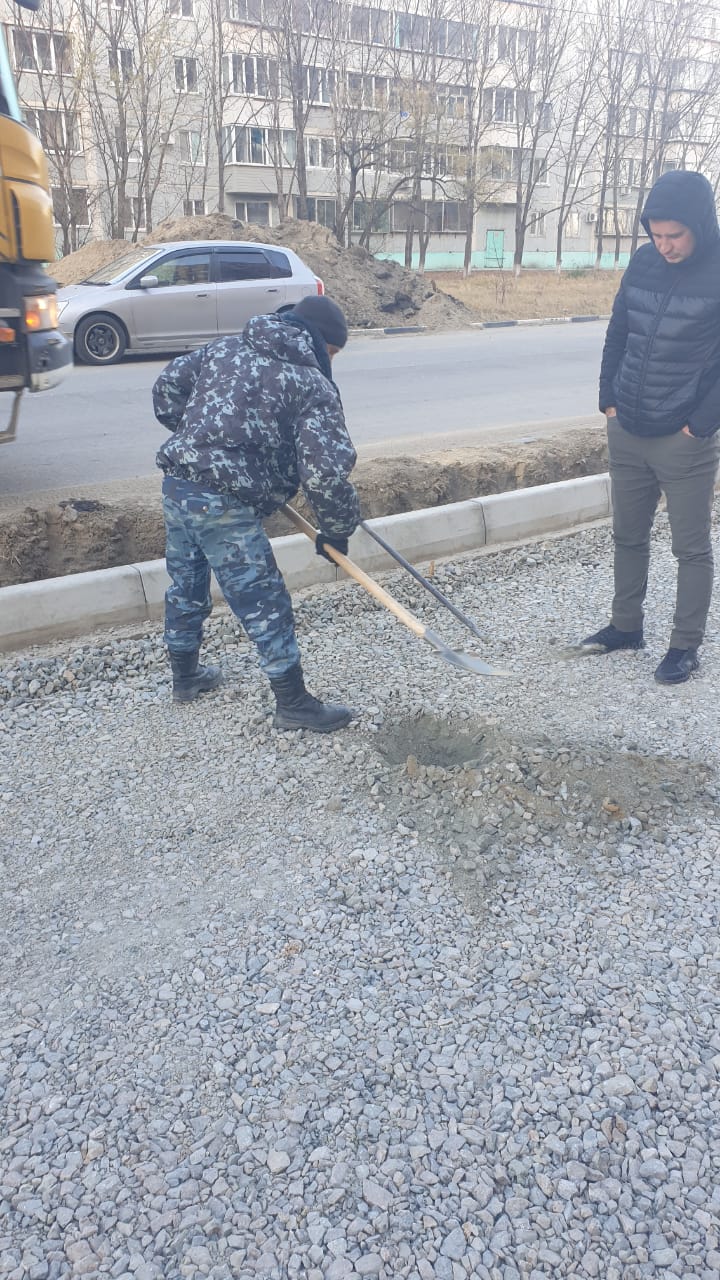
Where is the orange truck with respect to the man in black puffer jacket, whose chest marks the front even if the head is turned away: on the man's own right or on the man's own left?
on the man's own right

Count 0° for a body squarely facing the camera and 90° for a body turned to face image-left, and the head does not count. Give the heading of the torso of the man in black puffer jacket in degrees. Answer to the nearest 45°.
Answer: approximately 45°

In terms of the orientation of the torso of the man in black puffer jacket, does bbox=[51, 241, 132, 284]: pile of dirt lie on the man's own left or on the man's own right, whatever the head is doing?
on the man's own right

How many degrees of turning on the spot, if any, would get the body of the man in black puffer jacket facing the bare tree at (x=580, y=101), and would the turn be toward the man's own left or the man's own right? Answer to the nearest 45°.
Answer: approximately 135° to the man's own right

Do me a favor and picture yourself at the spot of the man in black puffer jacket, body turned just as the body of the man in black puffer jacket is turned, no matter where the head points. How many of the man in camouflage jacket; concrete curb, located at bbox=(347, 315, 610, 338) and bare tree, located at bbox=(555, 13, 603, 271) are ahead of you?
1

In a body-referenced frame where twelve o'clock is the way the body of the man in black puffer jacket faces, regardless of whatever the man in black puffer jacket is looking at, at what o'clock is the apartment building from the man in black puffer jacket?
The apartment building is roughly at 4 o'clock from the man in black puffer jacket.

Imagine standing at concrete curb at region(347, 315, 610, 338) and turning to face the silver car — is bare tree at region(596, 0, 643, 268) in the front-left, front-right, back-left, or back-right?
back-right

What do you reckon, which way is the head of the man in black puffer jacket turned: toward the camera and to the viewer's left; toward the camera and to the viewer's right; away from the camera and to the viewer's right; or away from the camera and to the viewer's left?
toward the camera and to the viewer's left

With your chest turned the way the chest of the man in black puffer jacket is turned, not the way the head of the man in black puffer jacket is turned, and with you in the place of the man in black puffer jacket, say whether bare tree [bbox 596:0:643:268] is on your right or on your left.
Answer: on your right

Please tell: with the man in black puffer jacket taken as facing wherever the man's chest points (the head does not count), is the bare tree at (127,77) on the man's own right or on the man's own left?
on the man's own right

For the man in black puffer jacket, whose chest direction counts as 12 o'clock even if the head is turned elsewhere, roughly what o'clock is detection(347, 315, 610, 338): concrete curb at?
The concrete curb is roughly at 4 o'clock from the man in black puffer jacket.
